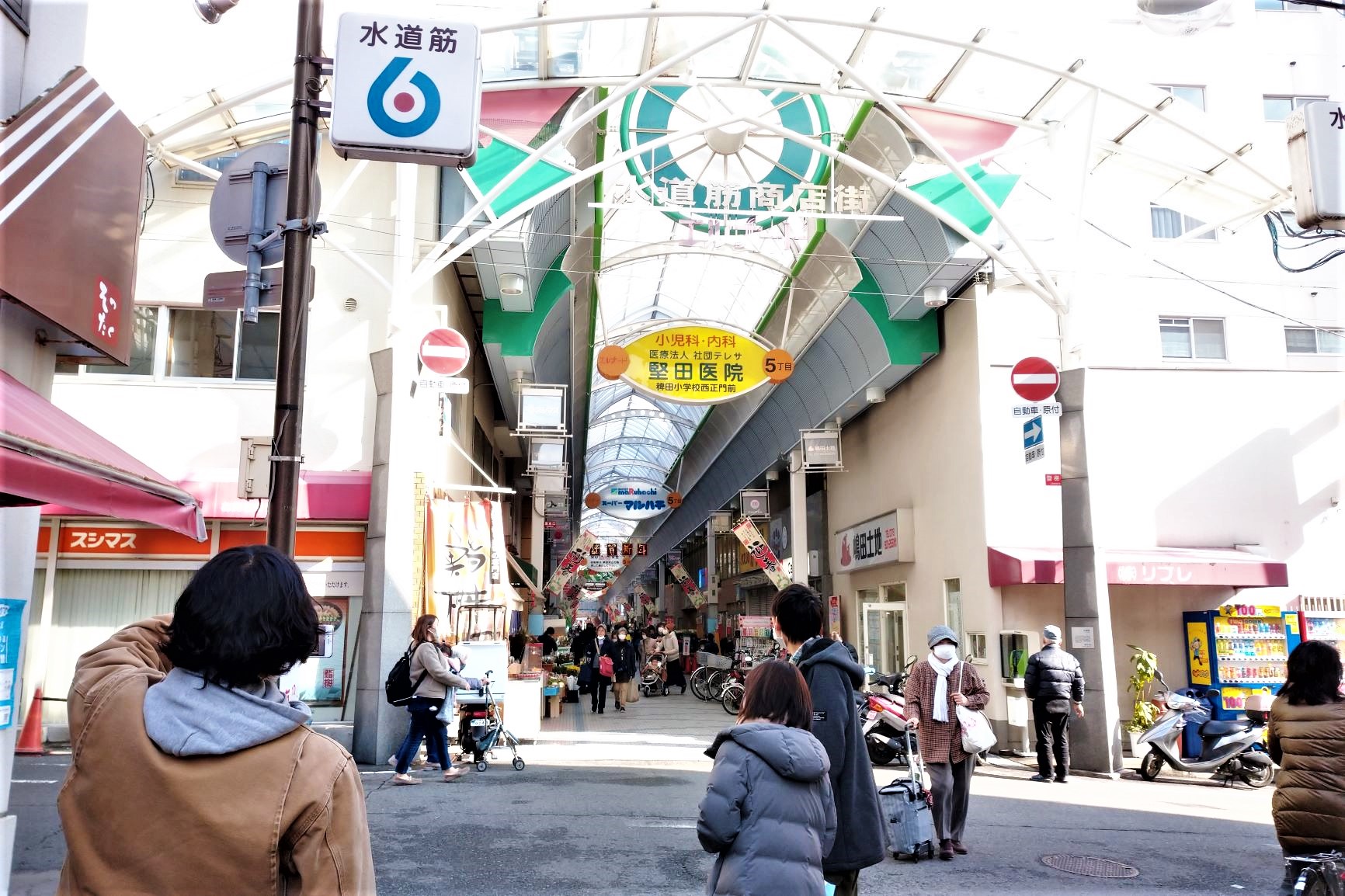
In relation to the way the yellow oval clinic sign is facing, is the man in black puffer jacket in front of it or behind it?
in front

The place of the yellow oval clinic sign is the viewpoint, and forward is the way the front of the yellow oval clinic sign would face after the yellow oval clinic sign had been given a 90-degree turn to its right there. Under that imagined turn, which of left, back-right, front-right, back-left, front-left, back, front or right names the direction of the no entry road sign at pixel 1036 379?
back-left

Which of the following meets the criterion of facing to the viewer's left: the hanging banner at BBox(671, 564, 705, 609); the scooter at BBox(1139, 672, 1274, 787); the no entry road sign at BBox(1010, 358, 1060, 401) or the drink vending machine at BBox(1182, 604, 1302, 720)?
the scooter

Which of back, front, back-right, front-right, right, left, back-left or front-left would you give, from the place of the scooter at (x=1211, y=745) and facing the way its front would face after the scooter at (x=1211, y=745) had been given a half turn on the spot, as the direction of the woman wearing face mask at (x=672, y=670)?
back-left

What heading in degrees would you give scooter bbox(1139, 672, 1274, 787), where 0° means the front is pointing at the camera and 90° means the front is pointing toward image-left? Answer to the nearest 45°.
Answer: approximately 90°

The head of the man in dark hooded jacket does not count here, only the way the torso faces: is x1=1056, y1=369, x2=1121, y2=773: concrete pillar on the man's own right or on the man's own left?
on the man's own right

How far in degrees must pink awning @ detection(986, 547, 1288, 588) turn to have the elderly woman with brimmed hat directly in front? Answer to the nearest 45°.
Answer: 0° — it already faces them

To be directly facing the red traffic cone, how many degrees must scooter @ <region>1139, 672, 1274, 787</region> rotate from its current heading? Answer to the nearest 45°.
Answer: approximately 45° to its left

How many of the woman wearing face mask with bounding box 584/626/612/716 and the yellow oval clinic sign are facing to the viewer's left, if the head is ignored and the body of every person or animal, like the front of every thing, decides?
0

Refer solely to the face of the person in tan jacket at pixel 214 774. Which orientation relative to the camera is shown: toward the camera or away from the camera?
away from the camera

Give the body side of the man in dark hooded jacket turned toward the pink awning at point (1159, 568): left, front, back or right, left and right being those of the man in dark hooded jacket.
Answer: right

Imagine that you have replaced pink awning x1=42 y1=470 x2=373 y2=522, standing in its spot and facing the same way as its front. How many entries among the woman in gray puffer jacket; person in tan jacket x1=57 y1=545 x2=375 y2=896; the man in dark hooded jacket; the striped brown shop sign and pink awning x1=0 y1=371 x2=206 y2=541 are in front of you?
5
